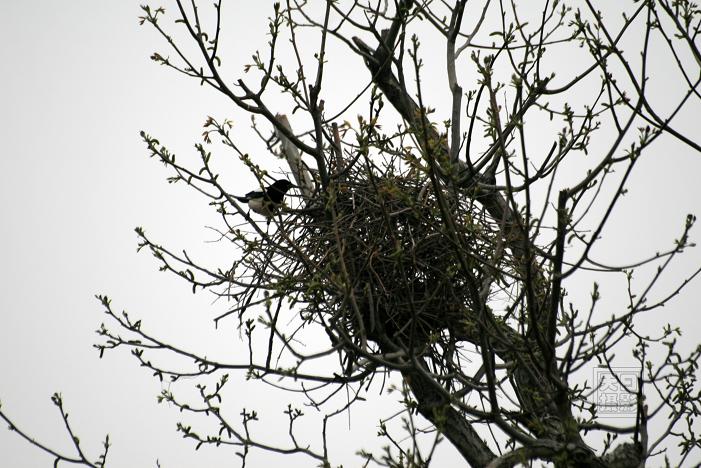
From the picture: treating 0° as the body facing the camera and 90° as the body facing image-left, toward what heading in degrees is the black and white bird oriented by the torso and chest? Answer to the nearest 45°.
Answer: approximately 270°
